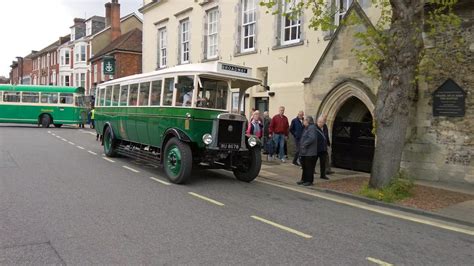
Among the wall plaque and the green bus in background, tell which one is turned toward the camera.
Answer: the wall plaque

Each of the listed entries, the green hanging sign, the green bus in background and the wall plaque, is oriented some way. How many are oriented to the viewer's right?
1

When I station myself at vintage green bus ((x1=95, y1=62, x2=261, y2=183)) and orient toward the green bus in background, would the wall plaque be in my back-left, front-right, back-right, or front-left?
back-right

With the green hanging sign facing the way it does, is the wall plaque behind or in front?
in front

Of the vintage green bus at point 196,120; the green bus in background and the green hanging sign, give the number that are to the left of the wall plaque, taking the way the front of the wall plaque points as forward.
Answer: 0

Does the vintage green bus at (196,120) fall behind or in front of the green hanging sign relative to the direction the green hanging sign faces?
in front

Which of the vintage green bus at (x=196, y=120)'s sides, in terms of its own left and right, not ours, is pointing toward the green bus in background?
back

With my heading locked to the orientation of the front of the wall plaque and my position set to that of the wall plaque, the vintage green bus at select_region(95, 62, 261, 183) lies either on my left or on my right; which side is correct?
on my right

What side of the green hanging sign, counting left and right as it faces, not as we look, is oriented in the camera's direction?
front

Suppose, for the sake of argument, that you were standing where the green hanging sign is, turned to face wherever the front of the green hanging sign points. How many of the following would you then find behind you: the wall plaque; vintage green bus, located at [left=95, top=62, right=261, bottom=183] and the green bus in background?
0

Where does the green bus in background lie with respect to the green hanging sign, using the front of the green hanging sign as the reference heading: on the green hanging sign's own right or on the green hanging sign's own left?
on the green hanging sign's own right

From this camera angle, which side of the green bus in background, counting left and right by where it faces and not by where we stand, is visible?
right

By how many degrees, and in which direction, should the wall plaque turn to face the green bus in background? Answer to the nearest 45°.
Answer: approximately 90° to its right

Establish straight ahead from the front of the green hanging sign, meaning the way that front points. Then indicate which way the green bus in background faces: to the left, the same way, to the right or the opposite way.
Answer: to the left

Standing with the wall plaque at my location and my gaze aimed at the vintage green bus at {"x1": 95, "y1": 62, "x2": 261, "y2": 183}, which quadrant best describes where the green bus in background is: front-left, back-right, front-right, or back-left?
front-right
